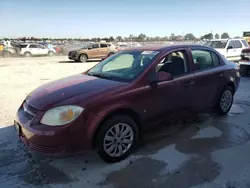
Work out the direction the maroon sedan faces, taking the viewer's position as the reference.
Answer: facing the viewer and to the left of the viewer

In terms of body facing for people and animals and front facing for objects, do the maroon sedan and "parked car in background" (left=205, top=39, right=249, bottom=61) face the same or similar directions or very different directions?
same or similar directions

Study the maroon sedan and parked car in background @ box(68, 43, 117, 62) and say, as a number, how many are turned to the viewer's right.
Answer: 0

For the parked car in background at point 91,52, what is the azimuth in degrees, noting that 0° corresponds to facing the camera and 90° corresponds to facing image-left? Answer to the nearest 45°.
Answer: approximately 45°

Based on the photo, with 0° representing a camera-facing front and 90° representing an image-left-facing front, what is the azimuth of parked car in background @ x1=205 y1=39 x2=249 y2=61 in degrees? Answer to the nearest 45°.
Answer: approximately 45°

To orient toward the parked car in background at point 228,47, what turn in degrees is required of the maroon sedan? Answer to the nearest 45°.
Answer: approximately 180°

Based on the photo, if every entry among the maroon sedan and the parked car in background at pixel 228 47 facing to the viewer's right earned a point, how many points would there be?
0

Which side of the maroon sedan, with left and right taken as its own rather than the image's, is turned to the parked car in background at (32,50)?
right

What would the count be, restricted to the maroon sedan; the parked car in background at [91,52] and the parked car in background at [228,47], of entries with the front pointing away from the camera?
0

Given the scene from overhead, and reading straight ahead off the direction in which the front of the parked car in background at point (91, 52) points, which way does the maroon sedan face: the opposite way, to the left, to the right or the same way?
the same way

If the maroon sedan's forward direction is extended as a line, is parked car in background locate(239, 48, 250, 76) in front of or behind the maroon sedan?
behind

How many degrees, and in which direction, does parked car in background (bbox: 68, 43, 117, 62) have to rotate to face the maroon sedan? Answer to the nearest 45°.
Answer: approximately 45° to its left

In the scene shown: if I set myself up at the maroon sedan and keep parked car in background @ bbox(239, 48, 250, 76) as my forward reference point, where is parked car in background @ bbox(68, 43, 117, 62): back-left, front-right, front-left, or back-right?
front-left

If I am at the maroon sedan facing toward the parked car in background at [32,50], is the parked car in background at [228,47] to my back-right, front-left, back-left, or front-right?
front-right
